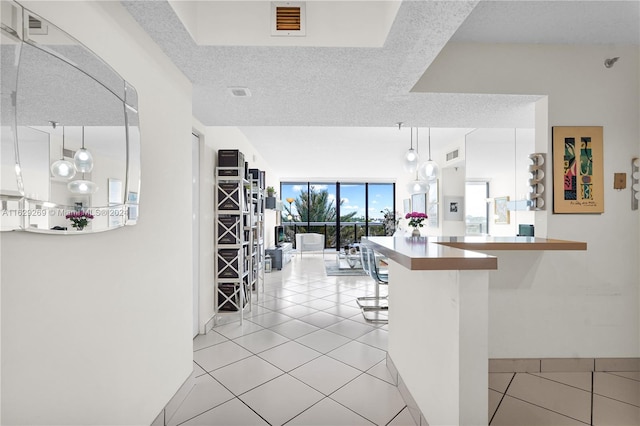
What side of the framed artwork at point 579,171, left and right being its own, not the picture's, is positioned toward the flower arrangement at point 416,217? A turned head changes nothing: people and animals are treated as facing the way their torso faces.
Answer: right

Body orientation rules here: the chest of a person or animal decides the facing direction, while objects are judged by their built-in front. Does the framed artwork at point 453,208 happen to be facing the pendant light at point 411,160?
yes

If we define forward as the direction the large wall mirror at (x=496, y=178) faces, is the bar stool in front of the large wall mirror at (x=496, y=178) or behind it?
in front

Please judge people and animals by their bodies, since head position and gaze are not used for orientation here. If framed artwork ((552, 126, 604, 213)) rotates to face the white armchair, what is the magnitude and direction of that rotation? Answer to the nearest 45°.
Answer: approximately 135° to its right

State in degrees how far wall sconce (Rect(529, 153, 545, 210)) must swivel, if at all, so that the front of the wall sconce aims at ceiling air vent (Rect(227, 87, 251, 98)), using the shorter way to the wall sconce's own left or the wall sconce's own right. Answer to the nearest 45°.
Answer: approximately 45° to the wall sconce's own right

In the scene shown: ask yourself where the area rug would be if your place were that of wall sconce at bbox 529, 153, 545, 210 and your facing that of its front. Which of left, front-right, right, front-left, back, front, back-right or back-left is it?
back-right

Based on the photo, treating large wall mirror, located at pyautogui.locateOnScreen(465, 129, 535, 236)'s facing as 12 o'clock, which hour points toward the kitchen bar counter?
The kitchen bar counter is roughly at 12 o'clock from the large wall mirror.

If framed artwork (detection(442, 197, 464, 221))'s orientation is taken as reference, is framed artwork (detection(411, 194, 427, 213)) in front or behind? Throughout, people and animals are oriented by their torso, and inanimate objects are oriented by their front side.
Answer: behind
